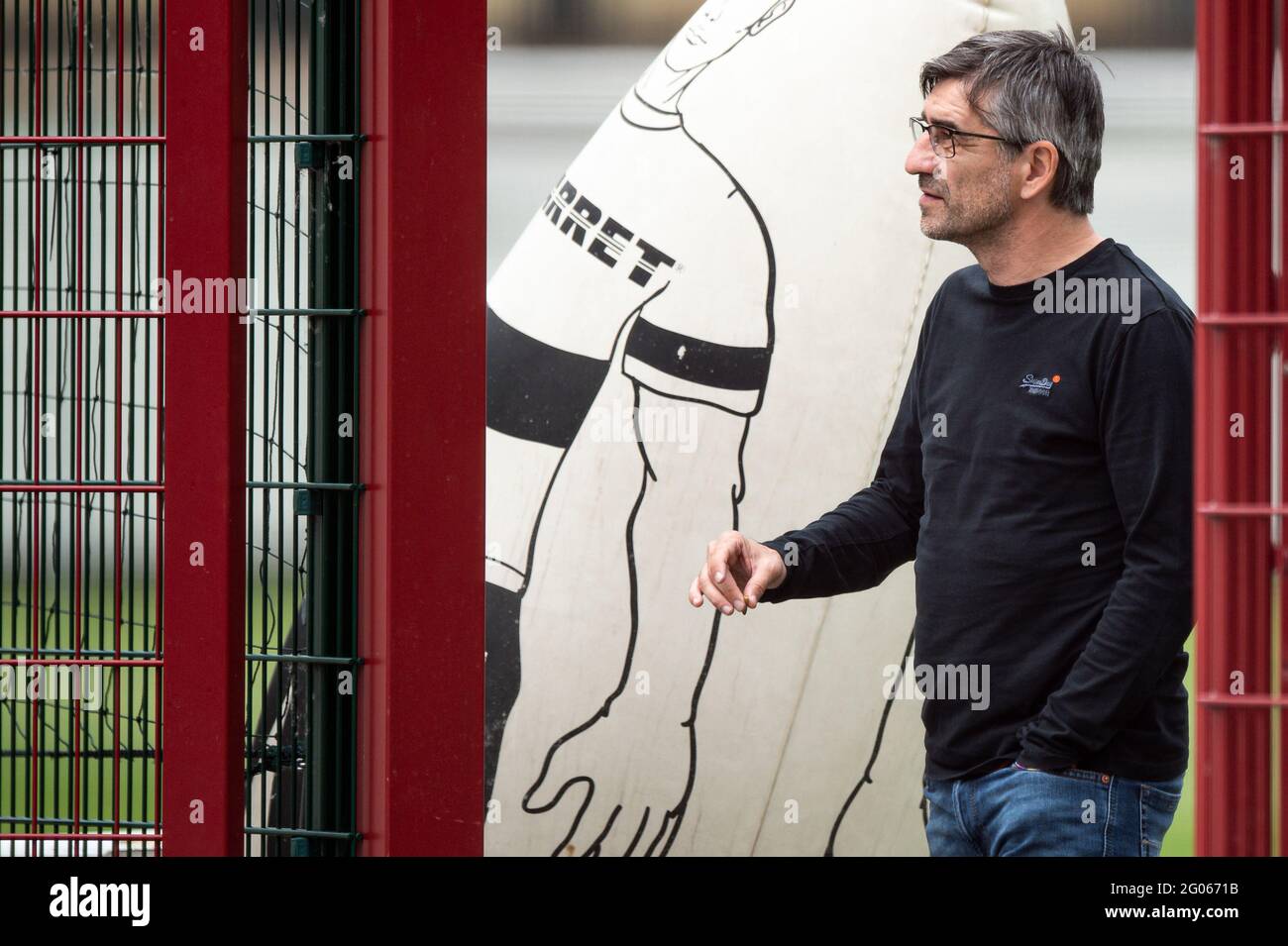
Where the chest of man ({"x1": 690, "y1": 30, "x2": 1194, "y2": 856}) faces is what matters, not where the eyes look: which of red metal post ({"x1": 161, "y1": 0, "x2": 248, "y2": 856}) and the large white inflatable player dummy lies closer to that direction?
the red metal post

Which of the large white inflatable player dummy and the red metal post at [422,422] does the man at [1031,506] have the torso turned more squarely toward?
the red metal post

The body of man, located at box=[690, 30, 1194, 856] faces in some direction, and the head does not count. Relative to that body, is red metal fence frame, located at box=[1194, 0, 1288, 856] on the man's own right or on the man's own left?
on the man's own left

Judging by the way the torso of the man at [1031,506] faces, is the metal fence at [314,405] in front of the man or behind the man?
in front

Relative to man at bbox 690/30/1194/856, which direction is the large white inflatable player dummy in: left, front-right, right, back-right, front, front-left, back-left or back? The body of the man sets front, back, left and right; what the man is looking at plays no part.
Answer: right

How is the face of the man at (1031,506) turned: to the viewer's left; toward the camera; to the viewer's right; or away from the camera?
to the viewer's left

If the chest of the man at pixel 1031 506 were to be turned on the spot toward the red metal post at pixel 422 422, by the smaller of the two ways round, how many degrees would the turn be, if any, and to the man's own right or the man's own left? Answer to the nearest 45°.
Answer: approximately 45° to the man's own right

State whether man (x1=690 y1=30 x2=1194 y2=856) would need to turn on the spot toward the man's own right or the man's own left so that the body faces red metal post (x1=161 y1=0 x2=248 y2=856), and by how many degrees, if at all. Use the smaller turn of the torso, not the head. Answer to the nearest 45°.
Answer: approximately 45° to the man's own right

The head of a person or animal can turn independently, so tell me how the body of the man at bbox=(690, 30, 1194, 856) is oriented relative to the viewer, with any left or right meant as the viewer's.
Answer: facing the viewer and to the left of the viewer

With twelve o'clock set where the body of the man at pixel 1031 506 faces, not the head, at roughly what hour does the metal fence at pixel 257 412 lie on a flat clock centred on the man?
The metal fence is roughly at 1 o'clock from the man.
